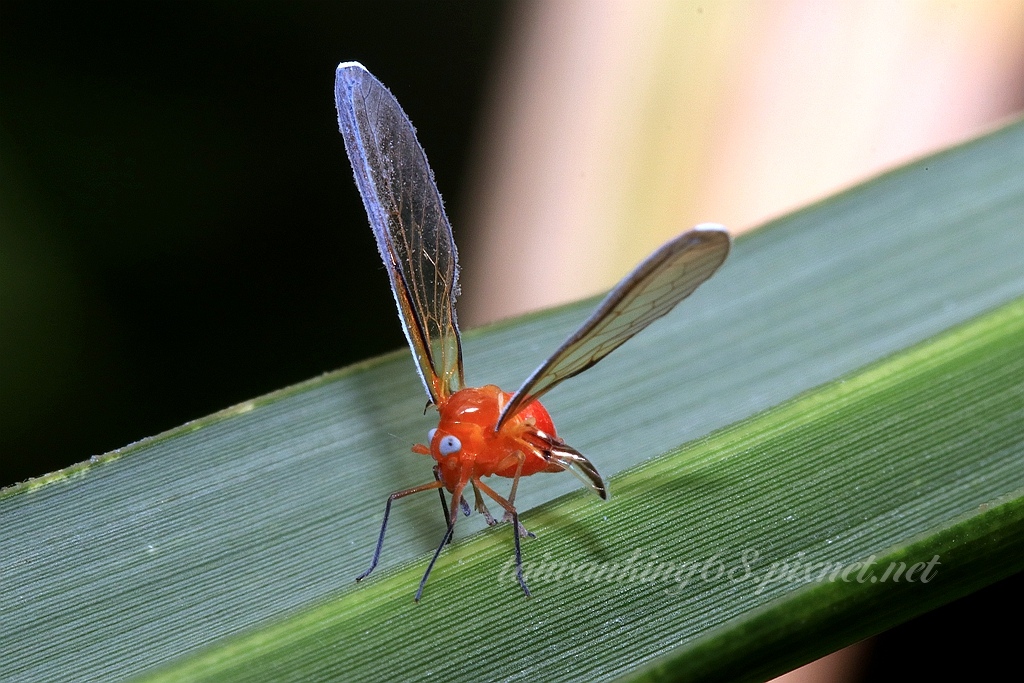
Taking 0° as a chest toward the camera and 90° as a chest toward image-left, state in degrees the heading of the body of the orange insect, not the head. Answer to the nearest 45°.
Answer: approximately 45°
